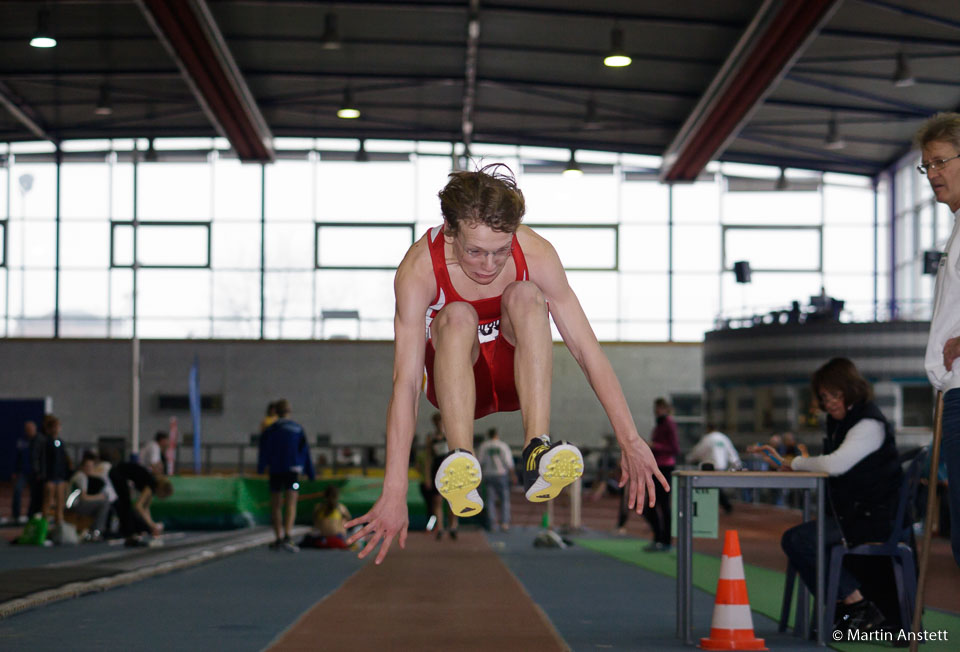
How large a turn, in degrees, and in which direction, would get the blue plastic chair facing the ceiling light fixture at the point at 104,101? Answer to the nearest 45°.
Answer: approximately 45° to its right

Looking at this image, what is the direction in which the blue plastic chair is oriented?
to the viewer's left

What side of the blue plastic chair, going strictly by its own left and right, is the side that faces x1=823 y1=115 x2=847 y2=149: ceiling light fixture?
right

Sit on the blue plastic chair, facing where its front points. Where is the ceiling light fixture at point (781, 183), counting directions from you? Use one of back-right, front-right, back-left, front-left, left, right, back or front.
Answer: right

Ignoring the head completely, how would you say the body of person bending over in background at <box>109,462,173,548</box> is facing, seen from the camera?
to the viewer's right

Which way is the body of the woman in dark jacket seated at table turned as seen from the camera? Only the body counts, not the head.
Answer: to the viewer's left
